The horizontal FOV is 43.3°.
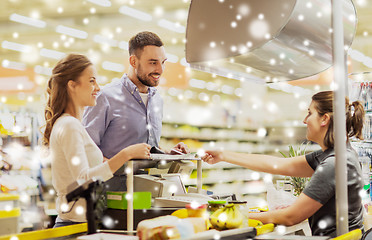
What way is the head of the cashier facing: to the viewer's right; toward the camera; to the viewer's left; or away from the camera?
to the viewer's left

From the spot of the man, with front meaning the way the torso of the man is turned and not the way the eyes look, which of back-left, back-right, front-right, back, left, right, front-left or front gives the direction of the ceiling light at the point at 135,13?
back-left

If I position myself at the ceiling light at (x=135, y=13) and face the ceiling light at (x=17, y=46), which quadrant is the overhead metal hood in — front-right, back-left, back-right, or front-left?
back-left

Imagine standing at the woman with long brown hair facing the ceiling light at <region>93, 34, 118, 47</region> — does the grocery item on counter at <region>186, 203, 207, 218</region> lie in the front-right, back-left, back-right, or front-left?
back-right

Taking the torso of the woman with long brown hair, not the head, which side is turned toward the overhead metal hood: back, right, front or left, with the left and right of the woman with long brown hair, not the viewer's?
front

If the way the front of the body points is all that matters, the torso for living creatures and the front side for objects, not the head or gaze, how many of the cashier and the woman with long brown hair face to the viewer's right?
1

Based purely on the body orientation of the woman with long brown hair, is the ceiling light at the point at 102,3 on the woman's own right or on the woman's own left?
on the woman's own left

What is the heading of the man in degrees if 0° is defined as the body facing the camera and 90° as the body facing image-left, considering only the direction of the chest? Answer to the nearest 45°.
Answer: approximately 315°

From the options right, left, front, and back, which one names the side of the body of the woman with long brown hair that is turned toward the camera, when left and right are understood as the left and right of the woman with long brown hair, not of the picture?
right

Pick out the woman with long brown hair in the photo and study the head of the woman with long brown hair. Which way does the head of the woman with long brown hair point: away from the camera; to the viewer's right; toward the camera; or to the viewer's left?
to the viewer's right

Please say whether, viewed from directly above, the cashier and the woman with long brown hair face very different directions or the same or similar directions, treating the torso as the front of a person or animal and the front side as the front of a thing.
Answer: very different directions

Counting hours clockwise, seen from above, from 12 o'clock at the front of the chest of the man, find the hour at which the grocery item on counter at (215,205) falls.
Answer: The grocery item on counter is roughly at 1 o'clock from the man.

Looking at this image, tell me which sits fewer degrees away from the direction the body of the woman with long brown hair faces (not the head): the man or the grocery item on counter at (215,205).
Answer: the grocery item on counter

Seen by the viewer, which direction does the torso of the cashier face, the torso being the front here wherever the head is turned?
to the viewer's left
